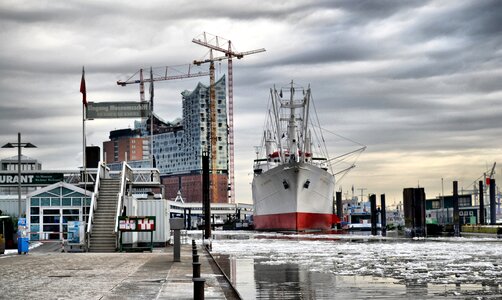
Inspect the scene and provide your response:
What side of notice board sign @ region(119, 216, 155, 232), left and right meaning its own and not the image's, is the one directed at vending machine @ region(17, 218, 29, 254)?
right

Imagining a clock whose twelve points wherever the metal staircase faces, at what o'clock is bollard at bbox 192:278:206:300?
The bollard is roughly at 12 o'clock from the metal staircase.

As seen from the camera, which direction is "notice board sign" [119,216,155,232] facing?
toward the camera

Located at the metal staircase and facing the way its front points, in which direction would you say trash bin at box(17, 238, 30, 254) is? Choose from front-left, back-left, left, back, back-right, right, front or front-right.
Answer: front-right

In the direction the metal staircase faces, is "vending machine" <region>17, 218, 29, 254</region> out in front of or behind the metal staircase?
in front

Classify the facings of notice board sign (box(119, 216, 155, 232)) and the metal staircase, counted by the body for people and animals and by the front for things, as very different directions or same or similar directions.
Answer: same or similar directions

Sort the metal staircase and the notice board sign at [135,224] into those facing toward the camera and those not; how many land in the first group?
2

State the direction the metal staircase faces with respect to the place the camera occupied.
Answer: facing the viewer

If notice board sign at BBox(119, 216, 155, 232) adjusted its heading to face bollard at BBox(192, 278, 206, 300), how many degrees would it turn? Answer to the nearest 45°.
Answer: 0° — it already faces it
